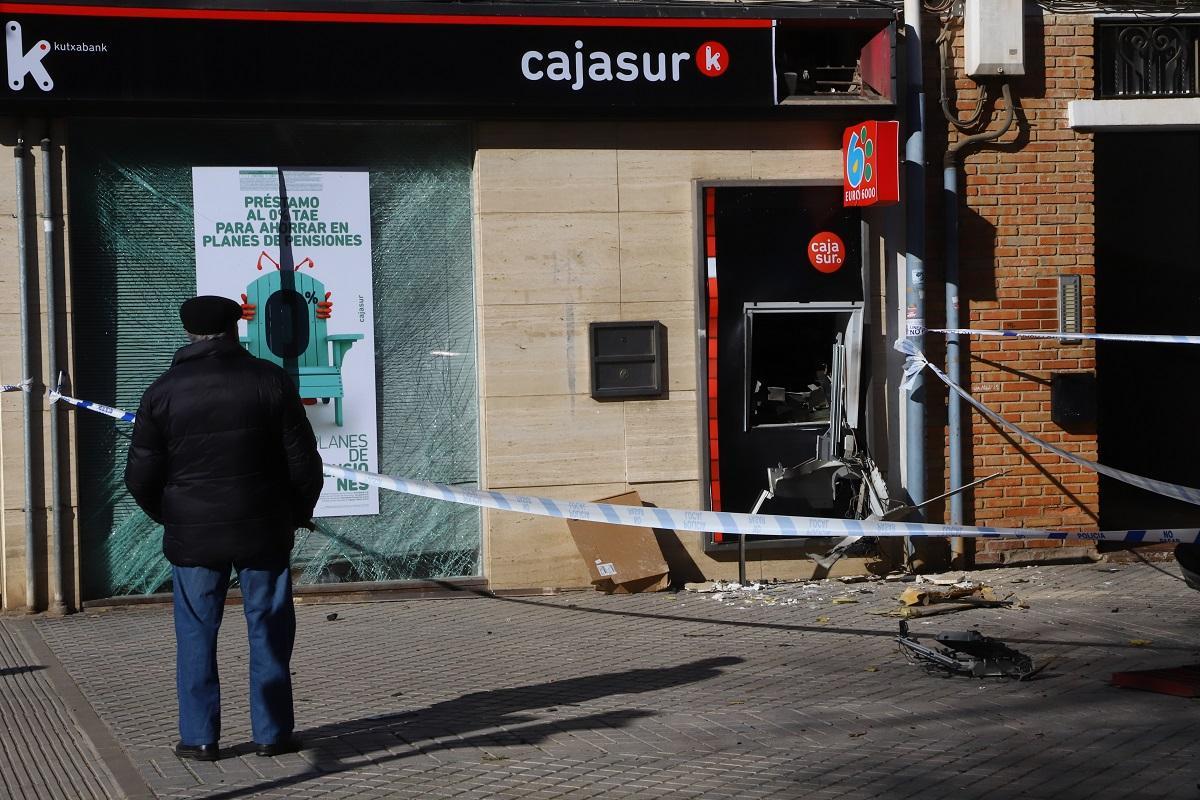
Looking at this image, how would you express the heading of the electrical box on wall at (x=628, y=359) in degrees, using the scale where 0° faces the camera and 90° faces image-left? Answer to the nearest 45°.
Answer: approximately 0°

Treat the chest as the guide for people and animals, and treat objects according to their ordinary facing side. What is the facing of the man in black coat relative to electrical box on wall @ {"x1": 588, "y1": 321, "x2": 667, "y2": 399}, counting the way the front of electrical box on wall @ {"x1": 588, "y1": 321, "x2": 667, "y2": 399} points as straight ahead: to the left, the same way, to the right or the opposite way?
the opposite way

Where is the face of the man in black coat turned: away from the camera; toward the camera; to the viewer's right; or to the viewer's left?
away from the camera

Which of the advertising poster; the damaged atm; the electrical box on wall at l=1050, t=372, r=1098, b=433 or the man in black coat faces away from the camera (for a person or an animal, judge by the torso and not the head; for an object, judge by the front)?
the man in black coat

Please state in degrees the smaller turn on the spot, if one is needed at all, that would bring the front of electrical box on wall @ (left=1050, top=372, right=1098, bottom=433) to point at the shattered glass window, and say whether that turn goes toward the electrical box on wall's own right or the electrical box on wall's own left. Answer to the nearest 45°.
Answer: approximately 45° to the electrical box on wall's own right

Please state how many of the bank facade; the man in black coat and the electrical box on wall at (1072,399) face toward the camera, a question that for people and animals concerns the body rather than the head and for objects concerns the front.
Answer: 2

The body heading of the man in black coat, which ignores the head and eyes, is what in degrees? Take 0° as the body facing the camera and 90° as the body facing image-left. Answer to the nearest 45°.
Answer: approximately 180°

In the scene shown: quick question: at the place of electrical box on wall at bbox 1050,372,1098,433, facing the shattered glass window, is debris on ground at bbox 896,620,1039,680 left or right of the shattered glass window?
left

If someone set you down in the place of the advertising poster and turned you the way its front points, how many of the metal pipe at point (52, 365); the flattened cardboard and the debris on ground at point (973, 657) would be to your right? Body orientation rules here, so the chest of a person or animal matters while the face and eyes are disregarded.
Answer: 1

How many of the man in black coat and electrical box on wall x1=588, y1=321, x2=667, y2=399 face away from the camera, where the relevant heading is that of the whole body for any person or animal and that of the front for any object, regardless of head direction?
1

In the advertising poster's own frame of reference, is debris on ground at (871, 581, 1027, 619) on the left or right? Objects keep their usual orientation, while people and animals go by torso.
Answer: on its left

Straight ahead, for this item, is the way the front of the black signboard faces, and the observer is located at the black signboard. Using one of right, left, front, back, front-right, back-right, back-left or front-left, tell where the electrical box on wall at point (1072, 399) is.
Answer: left

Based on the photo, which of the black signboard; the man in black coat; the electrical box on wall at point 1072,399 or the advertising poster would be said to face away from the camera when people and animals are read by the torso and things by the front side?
the man in black coat

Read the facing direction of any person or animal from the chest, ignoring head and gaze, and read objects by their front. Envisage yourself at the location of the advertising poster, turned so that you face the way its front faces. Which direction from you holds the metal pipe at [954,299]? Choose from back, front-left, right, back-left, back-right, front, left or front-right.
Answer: left
